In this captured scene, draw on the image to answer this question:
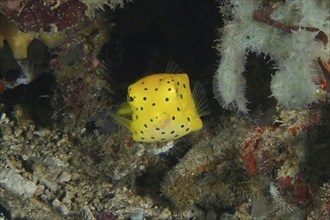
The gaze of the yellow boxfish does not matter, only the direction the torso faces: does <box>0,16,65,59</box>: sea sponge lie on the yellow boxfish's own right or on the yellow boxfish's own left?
on the yellow boxfish's own right
